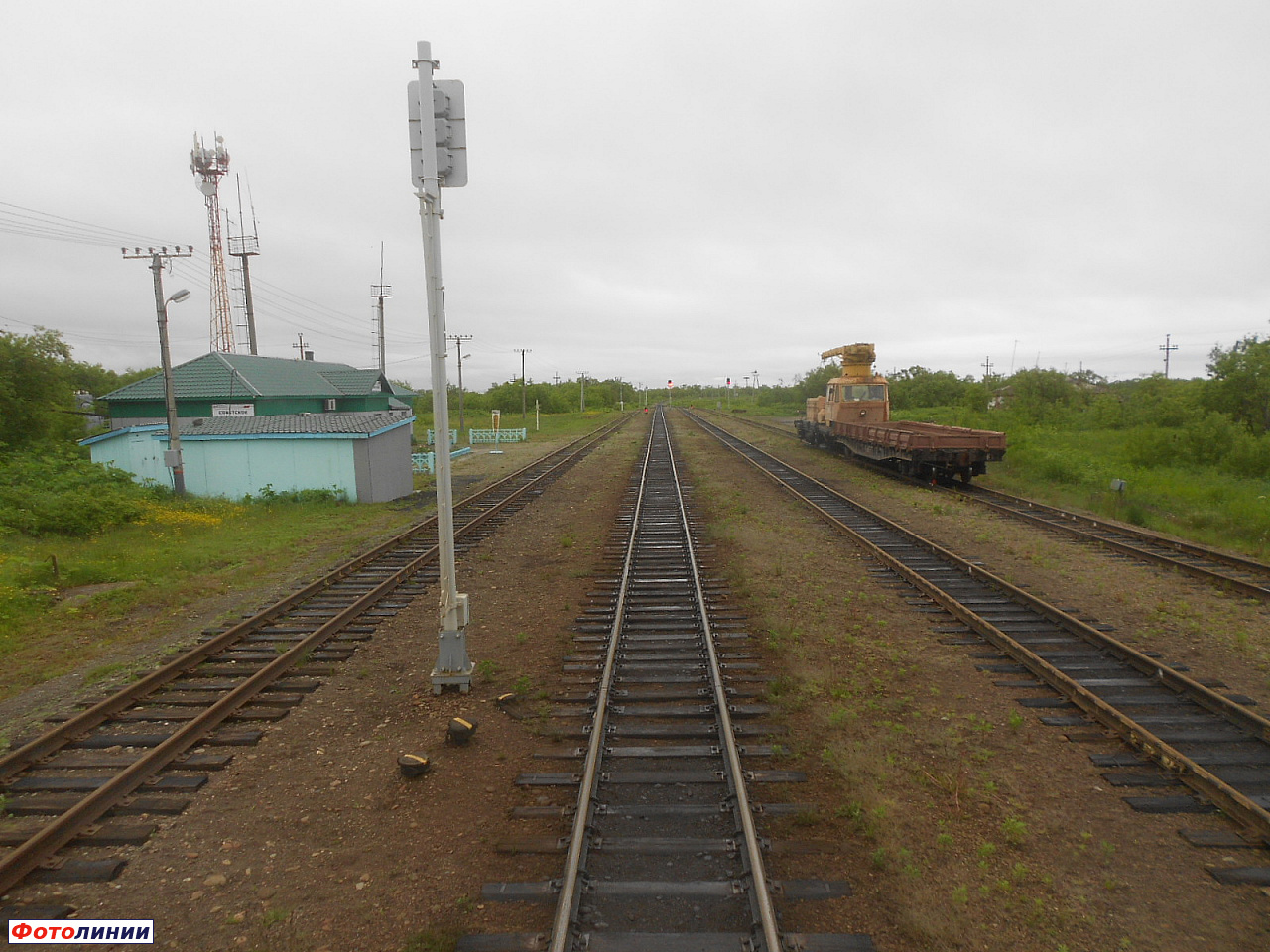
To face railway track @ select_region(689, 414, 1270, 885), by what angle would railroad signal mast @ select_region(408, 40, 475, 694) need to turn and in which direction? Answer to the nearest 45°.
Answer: approximately 90° to its right

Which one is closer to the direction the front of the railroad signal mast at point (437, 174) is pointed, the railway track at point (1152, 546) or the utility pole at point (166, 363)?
the utility pole

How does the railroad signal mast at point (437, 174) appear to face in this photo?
away from the camera

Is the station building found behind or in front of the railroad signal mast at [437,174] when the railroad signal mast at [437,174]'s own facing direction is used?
in front
